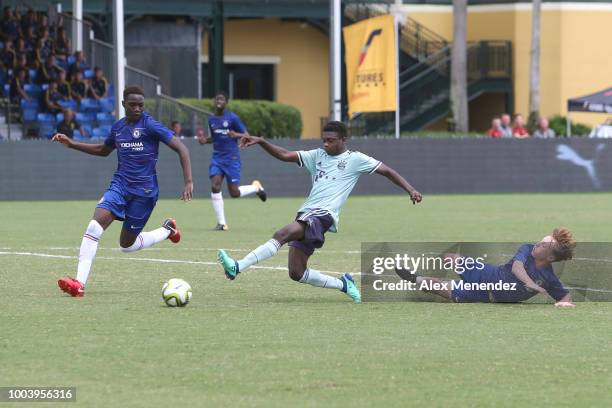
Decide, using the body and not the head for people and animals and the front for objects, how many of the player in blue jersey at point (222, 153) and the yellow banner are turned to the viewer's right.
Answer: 0

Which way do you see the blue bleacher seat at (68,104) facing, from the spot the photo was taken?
facing the viewer and to the right of the viewer

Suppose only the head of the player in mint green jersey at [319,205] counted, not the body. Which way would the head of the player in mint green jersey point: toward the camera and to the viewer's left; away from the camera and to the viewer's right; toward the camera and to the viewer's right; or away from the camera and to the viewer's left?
toward the camera and to the viewer's left

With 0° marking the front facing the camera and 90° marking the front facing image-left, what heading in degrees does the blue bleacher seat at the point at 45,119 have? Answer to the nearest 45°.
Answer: approximately 315°

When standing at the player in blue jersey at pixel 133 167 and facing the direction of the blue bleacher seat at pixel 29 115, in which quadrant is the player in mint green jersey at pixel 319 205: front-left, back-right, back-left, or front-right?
back-right

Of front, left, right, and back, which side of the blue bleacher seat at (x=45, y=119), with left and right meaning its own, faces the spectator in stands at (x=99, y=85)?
left

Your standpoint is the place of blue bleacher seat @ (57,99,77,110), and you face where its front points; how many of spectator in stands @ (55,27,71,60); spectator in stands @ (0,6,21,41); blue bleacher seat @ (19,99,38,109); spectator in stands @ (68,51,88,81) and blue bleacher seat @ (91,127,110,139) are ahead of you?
1

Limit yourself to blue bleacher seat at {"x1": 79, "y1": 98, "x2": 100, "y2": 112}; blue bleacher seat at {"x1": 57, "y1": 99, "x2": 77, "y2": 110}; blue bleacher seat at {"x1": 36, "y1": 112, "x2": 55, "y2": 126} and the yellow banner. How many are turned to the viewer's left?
0

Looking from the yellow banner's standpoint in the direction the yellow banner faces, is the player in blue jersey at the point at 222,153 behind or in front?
in front

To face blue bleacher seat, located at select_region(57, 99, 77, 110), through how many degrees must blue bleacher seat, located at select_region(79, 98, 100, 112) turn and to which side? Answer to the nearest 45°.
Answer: approximately 135° to its right

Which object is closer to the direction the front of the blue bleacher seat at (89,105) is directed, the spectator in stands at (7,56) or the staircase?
the staircase

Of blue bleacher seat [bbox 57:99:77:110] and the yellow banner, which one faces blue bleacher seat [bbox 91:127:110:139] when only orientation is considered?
blue bleacher seat [bbox 57:99:77:110]

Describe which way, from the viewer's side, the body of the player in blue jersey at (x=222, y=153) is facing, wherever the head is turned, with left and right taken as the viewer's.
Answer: facing the viewer and to the left of the viewer
